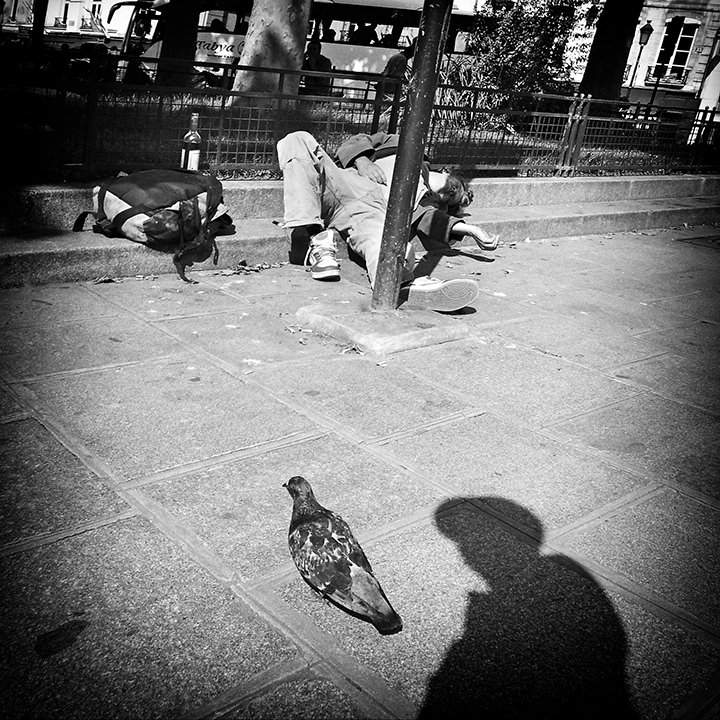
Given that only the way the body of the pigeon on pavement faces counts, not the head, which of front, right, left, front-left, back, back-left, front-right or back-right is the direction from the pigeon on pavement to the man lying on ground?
front-right

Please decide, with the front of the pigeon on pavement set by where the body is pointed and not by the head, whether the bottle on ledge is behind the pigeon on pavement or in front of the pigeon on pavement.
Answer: in front

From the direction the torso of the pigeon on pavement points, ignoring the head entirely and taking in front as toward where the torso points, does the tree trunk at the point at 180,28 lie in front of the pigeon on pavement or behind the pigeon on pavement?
in front

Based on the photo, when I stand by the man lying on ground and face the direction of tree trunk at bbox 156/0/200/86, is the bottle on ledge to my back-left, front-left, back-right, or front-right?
front-left

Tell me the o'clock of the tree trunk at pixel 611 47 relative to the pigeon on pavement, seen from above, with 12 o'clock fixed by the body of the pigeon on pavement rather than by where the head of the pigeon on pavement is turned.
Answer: The tree trunk is roughly at 2 o'clock from the pigeon on pavement.

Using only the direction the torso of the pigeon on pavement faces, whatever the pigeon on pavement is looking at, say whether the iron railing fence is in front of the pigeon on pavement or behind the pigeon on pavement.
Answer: in front

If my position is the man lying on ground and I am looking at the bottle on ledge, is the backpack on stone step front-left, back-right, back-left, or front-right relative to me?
front-left

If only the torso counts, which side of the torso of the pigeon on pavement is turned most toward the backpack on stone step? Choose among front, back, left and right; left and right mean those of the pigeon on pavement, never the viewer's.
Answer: front

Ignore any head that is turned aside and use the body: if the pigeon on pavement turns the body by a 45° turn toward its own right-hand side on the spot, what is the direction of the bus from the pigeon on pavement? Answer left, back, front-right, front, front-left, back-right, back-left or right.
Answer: front

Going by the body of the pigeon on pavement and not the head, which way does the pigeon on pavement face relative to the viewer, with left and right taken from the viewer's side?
facing away from the viewer and to the left of the viewer
